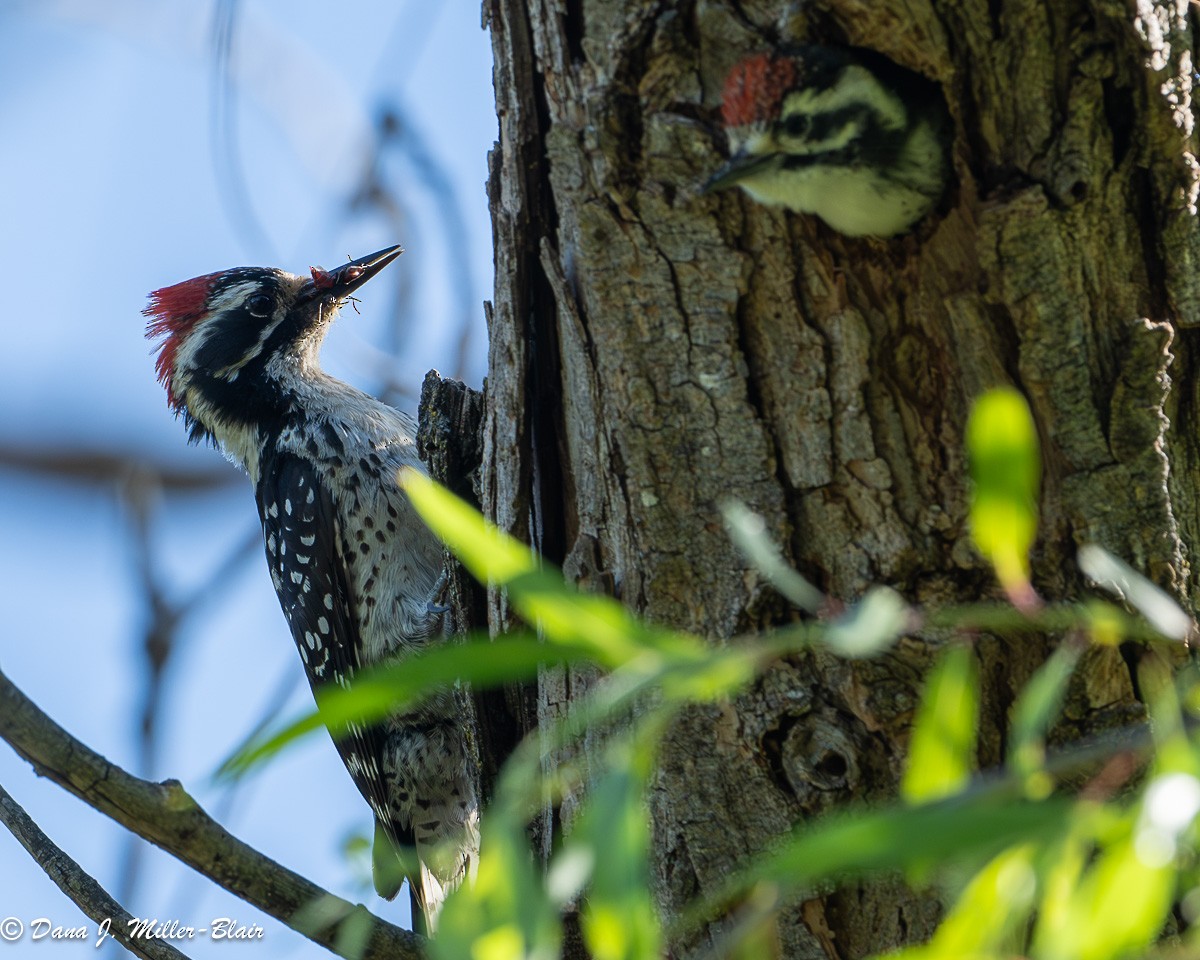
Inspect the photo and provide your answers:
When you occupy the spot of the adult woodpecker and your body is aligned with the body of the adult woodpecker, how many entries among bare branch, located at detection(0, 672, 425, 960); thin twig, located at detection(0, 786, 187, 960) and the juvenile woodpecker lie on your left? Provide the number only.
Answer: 0

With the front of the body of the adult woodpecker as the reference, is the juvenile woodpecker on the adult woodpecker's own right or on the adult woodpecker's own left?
on the adult woodpecker's own right

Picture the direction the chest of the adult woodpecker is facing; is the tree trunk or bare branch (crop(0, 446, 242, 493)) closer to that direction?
the tree trunk

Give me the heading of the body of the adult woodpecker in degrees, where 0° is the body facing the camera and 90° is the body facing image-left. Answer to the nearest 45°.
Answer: approximately 270°
